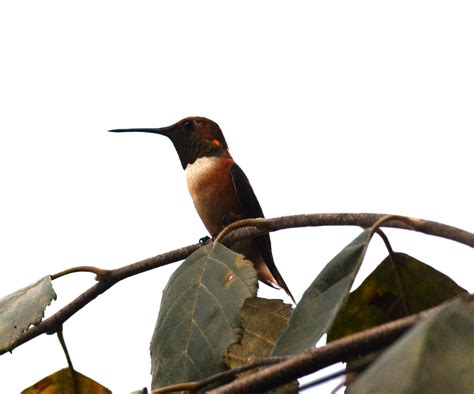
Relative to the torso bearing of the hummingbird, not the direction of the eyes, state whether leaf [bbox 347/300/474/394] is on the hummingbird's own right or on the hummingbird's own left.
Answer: on the hummingbird's own left

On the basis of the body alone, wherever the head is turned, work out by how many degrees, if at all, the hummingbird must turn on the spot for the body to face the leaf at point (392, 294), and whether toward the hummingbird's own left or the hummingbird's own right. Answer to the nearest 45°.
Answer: approximately 90° to the hummingbird's own left

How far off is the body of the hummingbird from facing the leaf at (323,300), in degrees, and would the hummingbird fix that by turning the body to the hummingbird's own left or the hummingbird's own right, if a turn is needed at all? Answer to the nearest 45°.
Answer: approximately 90° to the hummingbird's own left

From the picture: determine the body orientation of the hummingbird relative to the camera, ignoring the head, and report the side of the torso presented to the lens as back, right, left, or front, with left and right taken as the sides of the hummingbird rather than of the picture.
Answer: left

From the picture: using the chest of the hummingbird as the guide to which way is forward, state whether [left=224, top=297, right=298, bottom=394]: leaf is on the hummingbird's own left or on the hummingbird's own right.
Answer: on the hummingbird's own left
